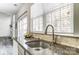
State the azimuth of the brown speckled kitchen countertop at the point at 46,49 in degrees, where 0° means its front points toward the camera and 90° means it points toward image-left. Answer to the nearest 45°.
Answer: approximately 45°

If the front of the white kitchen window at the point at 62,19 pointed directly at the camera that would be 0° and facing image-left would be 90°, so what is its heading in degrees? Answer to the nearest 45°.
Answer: approximately 45°
